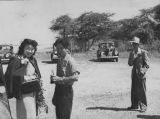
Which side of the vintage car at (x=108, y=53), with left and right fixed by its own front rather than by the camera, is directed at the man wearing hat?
front

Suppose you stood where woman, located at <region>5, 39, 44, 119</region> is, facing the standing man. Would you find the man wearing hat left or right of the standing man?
left

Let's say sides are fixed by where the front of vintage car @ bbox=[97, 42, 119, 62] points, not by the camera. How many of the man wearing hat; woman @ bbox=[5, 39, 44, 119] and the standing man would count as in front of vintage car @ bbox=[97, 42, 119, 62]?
3

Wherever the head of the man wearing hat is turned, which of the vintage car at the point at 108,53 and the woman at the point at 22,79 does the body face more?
the woman

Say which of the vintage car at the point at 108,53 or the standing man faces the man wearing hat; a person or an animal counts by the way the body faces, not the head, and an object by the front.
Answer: the vintage car

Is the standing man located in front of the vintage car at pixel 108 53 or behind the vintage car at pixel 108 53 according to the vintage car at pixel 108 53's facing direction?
in front

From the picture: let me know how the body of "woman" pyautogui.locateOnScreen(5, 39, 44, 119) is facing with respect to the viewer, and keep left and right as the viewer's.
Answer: facing the viewer and to the right of the viewer

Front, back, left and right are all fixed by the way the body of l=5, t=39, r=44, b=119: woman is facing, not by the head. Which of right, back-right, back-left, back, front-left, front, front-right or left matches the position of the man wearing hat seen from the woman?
left
